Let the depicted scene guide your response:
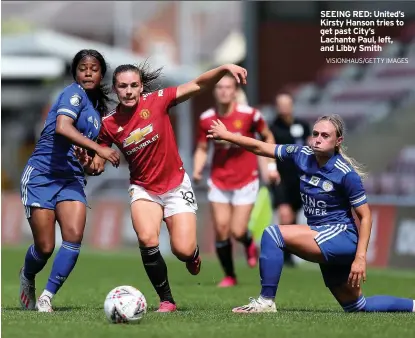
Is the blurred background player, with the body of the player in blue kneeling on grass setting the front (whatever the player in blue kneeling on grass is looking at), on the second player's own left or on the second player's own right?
on the second player's own right

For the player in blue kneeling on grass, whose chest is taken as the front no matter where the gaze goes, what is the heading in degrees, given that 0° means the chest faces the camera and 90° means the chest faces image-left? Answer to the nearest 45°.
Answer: approximately 45°

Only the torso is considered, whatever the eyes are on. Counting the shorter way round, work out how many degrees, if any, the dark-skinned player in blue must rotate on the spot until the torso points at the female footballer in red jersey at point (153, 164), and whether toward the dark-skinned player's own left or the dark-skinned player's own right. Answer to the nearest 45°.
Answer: approximately 45° to the dark-skinned player's own left

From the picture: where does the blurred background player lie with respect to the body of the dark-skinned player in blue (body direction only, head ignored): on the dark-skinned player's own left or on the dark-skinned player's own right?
on the dark-skinned player's own left

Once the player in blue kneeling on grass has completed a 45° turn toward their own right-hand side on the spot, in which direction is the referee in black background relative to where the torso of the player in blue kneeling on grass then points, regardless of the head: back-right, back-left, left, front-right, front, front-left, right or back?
right

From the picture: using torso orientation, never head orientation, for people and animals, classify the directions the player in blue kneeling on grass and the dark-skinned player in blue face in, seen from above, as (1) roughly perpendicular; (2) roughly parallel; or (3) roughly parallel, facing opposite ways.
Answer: roughly perpendicular

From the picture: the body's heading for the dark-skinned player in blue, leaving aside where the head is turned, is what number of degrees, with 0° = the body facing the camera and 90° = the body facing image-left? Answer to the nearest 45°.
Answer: approximately 315°

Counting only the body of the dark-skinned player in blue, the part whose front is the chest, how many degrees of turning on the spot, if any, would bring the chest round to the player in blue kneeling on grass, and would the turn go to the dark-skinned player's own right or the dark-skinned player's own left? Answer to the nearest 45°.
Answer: approximately 45° to the dark-skinned player's own left

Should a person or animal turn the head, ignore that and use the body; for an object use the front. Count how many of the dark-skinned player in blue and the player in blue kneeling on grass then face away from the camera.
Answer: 0

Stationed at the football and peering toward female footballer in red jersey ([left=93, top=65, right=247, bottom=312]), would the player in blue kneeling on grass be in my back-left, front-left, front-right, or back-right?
front-right

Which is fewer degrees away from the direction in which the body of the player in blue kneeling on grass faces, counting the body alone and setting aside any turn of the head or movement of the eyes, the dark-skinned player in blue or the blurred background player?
the dark-skinned player in blue
